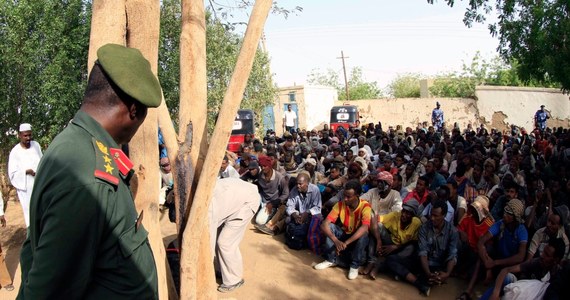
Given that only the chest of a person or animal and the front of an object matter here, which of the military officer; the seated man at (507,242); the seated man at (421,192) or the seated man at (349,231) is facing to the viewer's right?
the military officer

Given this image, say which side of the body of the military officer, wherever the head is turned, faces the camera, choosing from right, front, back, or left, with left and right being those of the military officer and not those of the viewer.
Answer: right

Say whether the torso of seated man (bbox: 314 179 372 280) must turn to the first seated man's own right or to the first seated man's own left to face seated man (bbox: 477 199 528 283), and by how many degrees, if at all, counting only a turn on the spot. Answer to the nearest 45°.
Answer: approximately 135° to the first seated man's own left

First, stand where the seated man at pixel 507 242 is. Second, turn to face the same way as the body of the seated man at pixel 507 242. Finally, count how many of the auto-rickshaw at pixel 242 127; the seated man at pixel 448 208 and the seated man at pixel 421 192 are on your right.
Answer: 3

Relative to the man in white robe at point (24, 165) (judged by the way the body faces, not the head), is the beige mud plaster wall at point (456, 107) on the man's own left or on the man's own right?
on the man's own left

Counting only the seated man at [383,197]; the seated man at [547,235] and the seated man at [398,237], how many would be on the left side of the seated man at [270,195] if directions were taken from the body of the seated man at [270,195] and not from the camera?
3
